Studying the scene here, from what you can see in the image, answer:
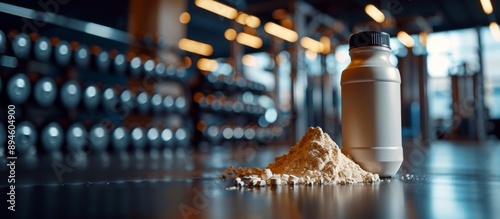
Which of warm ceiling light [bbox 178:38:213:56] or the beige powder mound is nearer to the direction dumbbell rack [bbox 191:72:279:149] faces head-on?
the beige powder mound

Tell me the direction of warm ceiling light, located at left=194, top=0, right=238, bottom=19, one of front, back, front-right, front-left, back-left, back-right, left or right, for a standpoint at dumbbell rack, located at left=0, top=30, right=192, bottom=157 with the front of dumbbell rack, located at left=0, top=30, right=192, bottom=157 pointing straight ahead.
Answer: left

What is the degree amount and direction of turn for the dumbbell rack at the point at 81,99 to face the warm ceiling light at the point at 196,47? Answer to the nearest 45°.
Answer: approximately 135° to its left

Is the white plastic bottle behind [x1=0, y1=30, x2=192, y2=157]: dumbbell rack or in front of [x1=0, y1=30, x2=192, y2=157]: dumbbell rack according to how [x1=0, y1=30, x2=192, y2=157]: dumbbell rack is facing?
in front

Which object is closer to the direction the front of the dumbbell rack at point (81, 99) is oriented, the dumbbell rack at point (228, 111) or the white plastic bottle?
the white plastic bottle

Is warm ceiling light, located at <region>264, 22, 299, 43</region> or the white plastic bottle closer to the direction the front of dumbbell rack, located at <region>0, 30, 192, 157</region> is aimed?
the white plastic bottle

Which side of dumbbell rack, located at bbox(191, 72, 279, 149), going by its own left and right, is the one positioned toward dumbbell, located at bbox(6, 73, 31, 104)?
right

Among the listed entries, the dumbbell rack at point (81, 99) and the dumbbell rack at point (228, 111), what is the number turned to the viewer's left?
0

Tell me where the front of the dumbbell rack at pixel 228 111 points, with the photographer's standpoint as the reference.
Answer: facing the viewer and to the right of the viewer

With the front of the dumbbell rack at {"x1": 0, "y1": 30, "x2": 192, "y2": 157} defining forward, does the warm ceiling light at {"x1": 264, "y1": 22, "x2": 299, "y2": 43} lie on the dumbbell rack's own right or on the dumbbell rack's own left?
on the dumbbell rack's own left

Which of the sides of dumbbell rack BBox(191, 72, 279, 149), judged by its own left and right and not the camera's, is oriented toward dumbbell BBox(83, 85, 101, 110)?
right

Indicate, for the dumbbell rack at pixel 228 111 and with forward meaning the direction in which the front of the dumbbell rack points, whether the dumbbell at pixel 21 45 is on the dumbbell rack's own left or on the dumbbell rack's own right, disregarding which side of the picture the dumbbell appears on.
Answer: on the dumbbell rack's own right
